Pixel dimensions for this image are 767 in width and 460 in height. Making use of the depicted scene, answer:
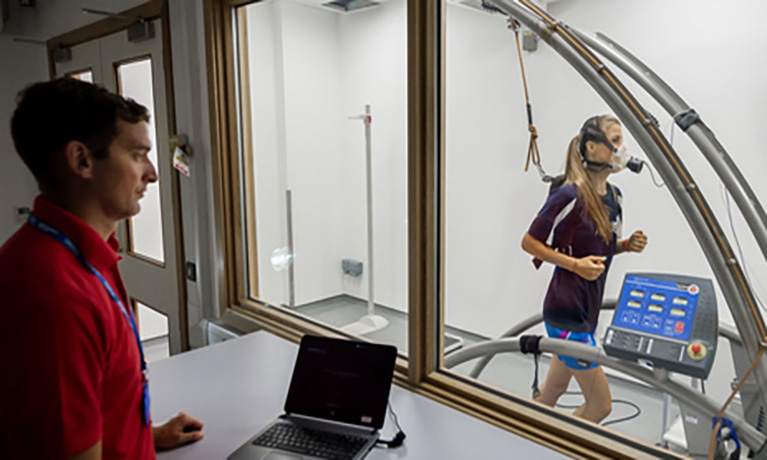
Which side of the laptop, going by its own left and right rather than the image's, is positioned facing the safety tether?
back

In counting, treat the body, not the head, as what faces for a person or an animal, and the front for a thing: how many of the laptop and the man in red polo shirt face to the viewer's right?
1

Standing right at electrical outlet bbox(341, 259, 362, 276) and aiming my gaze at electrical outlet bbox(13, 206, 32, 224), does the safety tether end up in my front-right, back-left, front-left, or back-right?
back-left

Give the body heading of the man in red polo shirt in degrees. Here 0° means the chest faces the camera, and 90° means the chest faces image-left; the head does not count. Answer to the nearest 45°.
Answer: approximately 270°

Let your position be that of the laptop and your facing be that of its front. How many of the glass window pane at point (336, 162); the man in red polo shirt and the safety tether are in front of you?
1

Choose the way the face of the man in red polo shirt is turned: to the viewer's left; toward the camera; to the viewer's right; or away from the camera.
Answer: to the viewer's right

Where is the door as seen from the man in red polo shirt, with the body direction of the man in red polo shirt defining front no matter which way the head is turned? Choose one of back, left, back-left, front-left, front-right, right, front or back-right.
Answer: left

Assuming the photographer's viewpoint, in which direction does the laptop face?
facing the viewer and to the left of the viewer

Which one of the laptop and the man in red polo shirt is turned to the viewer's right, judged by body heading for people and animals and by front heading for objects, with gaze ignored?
the man in red polo shirt

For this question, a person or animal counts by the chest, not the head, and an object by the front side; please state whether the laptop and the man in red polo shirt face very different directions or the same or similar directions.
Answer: very different directions
